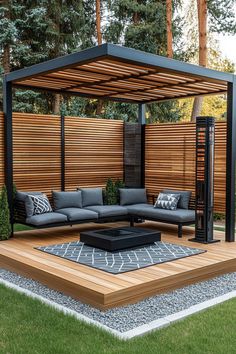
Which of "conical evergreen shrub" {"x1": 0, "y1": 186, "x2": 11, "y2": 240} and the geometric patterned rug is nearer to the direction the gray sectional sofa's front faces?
the geometric patterned rug

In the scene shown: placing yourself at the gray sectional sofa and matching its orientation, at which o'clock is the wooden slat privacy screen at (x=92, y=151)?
The wooden slat privacy screen is roughly at 6 o'clock from the gray sectional sofa.

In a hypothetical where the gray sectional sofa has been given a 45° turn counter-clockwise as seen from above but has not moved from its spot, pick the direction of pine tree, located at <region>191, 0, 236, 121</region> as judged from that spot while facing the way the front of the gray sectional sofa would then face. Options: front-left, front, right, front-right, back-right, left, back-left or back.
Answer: left

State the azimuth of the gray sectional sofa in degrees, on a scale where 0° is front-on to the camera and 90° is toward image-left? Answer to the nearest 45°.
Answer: approximately 0°

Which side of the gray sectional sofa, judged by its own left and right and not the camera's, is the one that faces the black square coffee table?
front
